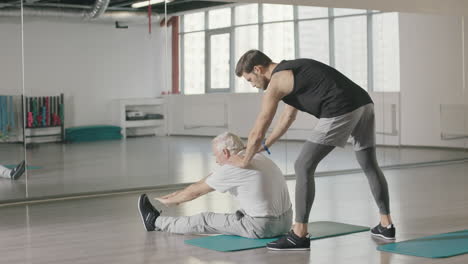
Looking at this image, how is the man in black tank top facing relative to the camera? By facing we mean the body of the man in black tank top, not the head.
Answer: to the viewer's left
